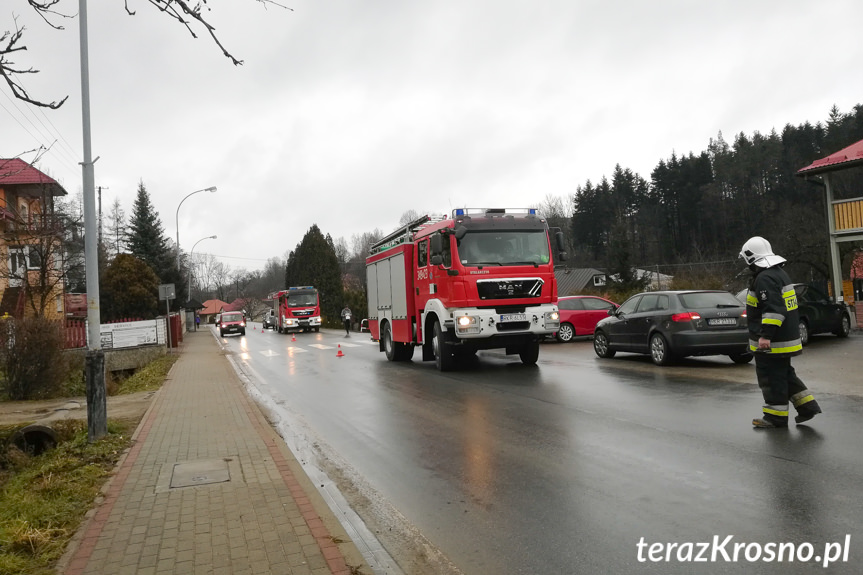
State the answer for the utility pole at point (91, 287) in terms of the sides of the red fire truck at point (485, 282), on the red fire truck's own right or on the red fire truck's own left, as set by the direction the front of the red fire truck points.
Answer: on the red fire truck's own right

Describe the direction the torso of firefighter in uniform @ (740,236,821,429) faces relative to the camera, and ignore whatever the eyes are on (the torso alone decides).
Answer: to the viewer's left

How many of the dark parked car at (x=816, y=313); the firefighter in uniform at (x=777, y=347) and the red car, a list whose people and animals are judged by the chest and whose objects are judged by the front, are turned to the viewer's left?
1

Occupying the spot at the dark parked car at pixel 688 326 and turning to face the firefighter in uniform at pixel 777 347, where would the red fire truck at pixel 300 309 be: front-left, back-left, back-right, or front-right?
back-right

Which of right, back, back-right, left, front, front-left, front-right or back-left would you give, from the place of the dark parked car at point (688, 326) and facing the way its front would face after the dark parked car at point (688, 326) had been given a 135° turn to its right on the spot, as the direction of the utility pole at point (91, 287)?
back-right

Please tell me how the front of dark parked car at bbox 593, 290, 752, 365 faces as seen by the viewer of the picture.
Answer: facing away from the viewer and to the left of the viewer

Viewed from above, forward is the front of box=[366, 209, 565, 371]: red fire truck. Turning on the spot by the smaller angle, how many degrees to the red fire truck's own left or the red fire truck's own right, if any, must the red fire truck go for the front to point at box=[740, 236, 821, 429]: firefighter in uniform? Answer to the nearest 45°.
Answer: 0° — it already faces them

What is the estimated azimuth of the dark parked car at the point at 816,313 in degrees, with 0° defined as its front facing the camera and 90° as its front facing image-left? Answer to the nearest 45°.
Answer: approximately 225°
